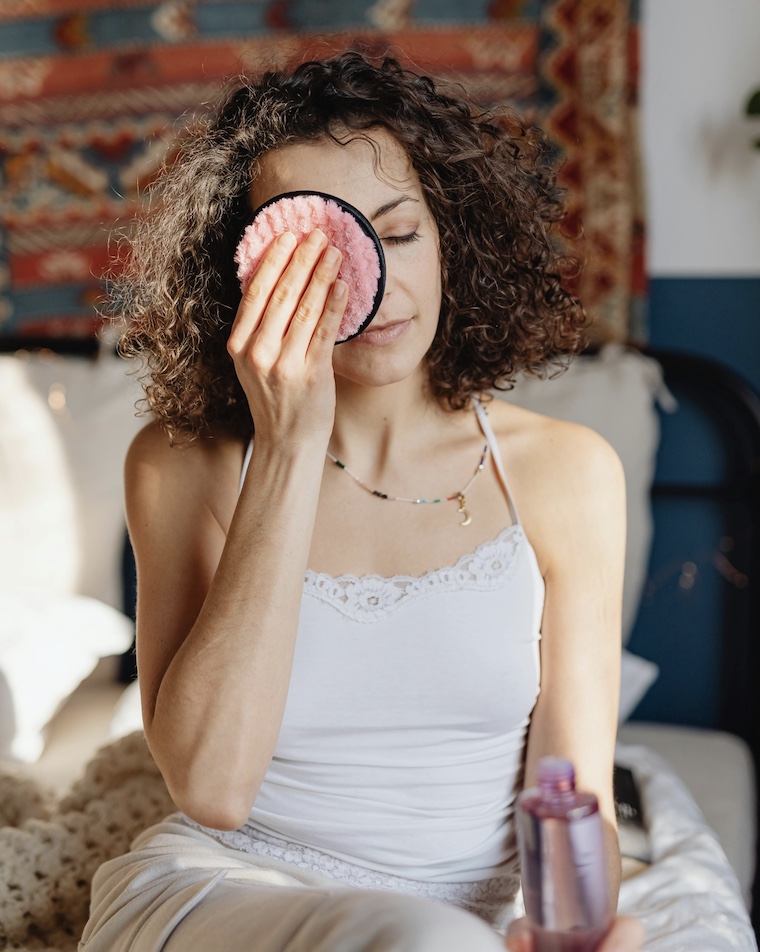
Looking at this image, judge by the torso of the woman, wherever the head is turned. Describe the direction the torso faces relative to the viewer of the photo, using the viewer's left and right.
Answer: facing the viewer

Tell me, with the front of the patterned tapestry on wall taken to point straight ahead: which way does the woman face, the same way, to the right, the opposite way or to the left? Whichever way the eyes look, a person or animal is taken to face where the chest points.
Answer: the same way

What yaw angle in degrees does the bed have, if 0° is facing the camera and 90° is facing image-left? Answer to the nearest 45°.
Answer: approximately 0°

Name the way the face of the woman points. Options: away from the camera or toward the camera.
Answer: toward the camera

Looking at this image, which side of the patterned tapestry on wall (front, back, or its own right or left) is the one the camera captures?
front

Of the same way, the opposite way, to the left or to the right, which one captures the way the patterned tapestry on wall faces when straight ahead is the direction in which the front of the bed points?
the same way

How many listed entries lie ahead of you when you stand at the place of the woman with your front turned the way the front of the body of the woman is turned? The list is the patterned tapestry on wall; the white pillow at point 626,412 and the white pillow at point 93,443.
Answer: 0

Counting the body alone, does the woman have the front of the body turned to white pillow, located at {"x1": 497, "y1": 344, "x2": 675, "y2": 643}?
no

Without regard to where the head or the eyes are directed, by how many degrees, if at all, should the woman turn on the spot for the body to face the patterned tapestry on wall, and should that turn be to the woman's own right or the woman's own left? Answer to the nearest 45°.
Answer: approximately 180°
